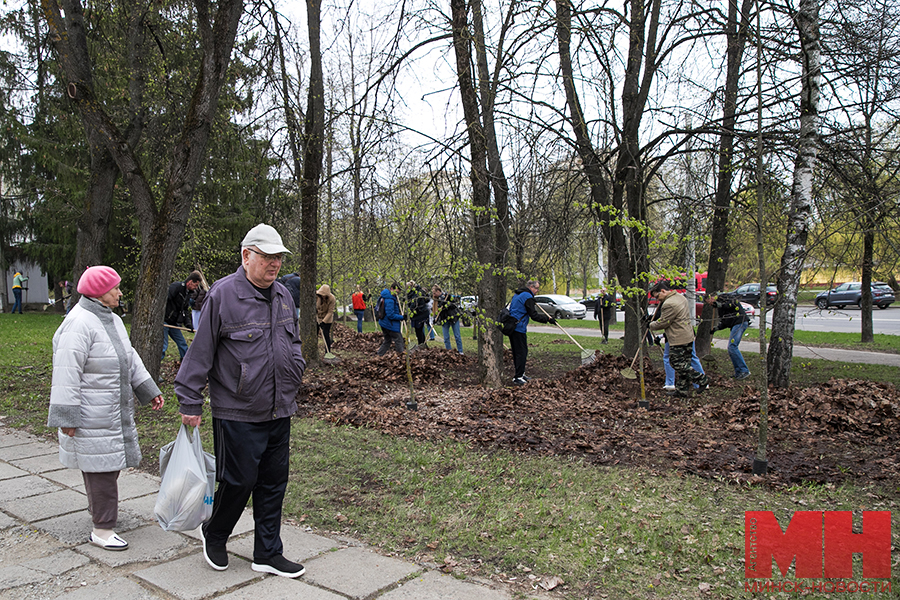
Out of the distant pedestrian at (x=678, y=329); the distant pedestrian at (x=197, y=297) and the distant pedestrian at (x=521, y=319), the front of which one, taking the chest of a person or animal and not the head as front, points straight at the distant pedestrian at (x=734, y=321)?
the distant pedestrian at (x=521, y=319)

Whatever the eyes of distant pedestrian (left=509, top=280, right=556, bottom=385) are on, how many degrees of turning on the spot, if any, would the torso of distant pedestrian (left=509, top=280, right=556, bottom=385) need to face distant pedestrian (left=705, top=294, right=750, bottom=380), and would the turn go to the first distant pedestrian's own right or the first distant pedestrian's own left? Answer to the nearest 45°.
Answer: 0° — they already face them

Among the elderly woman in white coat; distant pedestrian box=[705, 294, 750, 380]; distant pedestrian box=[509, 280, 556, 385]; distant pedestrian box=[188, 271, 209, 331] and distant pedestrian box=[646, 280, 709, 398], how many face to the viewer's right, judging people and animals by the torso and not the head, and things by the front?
2

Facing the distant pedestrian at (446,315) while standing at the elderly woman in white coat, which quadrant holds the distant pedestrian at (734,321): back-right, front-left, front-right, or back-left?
front-right

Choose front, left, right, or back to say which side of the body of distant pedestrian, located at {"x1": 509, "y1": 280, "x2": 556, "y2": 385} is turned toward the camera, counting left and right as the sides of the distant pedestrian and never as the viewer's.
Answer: right

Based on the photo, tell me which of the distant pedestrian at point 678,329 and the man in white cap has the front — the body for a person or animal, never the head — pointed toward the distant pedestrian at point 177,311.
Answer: the distant pedestrian at point 678,329

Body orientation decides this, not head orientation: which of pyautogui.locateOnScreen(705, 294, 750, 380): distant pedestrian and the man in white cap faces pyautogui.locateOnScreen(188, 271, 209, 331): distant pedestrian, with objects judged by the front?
pyautogui.locateOnScreen(705, 294, 750, 380): distant pedestrian

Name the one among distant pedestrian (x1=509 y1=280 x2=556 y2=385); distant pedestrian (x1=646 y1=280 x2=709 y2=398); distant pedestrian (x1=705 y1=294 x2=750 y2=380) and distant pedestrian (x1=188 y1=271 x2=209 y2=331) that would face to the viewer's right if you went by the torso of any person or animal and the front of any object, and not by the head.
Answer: distant pedestrian (x1=509 y1=280 x2=556 y2=385)

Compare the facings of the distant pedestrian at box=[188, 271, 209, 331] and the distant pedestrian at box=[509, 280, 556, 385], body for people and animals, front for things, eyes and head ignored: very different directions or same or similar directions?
very different directions

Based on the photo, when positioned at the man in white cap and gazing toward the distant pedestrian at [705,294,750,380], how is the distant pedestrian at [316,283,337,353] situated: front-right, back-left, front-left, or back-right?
front-left

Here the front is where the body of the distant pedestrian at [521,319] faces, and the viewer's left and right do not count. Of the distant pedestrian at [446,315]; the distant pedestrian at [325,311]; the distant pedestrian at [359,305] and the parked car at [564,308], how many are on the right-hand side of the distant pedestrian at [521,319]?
0

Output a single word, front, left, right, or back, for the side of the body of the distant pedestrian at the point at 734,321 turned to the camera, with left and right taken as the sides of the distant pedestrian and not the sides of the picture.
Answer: left

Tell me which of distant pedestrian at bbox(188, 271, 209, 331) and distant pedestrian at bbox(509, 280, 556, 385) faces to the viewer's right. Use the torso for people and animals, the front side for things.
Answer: distant pedestrian at bbox(509, 280, 556, 385)

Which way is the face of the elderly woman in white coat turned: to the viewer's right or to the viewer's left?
to the viewer's right

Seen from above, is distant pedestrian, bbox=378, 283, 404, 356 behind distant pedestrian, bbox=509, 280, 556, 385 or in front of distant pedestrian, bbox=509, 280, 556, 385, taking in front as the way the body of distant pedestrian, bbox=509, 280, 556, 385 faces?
behind

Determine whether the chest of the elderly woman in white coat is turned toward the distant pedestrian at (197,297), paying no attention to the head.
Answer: no

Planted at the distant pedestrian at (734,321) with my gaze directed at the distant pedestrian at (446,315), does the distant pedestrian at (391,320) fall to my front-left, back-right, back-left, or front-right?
front-left

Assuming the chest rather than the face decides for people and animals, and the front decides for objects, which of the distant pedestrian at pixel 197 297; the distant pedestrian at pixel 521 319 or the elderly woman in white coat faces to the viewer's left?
the distant pedestrian at pixel 197 297
